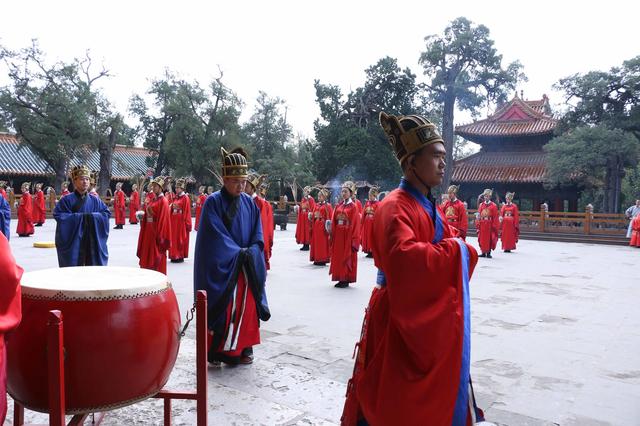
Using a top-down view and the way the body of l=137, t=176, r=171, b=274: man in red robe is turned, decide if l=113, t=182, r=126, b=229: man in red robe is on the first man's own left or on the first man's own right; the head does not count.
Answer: on the first man's own right

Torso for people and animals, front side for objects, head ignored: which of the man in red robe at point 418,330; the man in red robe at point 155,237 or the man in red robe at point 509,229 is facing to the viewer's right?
the man in red robe at point 418,330

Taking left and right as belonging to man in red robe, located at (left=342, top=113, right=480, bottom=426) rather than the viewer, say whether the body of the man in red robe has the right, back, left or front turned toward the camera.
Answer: right

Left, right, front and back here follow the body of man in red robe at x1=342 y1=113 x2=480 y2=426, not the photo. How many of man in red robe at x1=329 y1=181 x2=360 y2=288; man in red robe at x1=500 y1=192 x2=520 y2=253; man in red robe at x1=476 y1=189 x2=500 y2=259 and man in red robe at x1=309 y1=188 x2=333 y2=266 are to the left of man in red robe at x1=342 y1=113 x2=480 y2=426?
4

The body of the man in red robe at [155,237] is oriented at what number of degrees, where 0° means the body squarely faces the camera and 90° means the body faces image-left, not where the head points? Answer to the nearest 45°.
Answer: approximately 45°

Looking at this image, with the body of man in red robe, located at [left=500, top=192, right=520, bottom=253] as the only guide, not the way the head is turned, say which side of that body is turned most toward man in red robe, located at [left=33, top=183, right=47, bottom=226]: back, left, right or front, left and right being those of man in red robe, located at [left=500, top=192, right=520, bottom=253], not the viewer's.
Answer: right

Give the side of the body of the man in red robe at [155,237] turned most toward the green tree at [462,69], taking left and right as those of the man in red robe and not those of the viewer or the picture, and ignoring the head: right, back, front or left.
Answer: back

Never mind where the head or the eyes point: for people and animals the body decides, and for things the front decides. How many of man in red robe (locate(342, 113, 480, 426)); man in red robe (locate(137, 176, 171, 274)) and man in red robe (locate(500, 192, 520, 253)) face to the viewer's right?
1

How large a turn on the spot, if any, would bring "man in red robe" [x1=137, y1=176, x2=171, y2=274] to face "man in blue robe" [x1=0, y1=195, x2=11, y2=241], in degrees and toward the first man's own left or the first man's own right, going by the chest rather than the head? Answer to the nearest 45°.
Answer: approximately 45° to the first man's own right

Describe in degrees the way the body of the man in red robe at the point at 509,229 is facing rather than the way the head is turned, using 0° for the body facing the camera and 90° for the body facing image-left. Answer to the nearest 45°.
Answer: approximately 0°

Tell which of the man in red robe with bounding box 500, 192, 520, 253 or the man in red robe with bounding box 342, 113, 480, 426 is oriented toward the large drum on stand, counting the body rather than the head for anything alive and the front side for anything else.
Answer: the man in red robe with bounding box 500, 192, 520, 253

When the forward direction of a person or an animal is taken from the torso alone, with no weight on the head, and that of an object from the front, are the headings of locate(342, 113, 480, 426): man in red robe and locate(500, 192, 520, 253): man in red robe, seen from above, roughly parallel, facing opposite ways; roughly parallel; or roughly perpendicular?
roughly perpendicular
